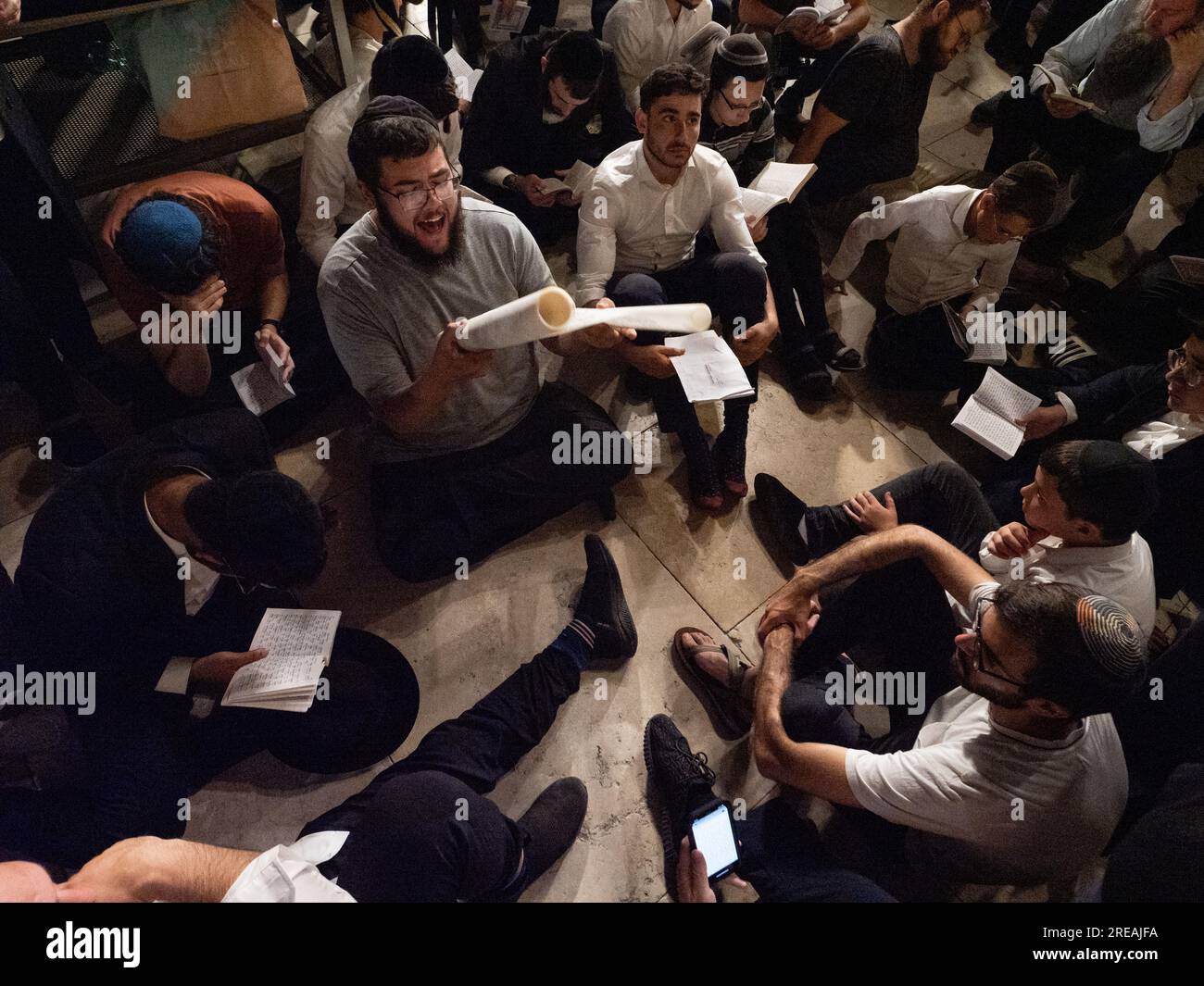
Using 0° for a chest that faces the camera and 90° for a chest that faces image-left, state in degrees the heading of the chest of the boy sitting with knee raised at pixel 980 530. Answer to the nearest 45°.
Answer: approximately 90°

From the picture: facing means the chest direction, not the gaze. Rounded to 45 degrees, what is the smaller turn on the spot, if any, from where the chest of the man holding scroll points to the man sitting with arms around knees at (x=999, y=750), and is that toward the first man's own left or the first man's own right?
0° — they already face them

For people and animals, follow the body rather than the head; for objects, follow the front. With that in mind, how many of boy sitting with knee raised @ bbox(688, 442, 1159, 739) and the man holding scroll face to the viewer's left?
1

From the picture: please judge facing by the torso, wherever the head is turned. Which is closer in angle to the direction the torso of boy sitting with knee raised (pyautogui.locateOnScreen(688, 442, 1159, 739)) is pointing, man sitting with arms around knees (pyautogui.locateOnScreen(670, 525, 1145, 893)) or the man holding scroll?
the man holding scroll

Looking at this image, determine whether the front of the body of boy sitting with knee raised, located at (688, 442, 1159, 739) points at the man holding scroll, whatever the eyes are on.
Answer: yes

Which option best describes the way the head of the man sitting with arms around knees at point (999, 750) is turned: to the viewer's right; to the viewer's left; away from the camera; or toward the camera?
to the viewer's left

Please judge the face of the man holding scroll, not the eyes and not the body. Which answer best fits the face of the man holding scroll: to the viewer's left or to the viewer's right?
to the viewer's right

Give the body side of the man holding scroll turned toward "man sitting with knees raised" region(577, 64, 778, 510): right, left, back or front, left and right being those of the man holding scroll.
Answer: left

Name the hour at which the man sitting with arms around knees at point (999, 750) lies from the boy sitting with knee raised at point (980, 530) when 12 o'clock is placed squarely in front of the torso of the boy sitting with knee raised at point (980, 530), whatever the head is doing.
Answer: the man sitting with arms around knees at point (999, 750) is roughly at 9 o'clock from the boy sitting with knee raised at point (980, 530).
